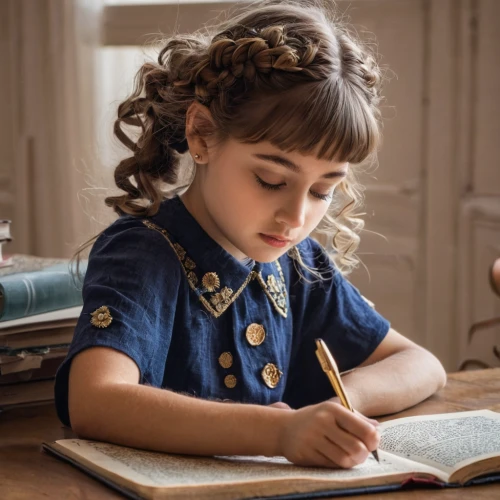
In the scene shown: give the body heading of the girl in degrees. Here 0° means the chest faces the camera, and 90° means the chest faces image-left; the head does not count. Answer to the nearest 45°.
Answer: approximately 315°
